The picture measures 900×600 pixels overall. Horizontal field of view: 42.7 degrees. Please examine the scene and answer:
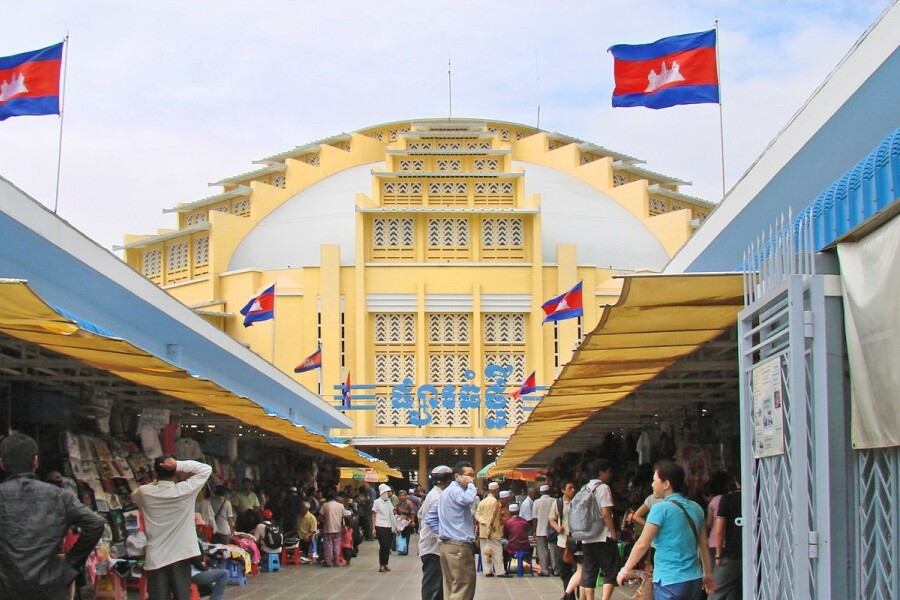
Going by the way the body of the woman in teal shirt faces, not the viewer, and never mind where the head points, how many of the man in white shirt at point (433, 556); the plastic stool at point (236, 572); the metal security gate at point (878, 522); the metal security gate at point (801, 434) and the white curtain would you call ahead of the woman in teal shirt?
2

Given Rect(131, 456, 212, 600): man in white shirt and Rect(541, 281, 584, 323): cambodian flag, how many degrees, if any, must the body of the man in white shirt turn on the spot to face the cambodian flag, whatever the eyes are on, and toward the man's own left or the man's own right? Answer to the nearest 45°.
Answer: approximately 45° to the man's own right

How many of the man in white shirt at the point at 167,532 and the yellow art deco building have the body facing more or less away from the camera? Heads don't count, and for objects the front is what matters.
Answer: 1

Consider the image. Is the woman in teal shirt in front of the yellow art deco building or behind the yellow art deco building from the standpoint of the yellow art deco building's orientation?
in front

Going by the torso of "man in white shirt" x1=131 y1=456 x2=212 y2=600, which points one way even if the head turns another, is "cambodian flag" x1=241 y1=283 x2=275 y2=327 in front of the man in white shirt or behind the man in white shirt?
in front

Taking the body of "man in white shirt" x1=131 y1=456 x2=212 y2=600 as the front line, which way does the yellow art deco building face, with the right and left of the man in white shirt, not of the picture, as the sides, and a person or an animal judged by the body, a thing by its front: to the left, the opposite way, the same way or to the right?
the opposite way

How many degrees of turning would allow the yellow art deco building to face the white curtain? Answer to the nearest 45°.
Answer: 0° — it already faces it

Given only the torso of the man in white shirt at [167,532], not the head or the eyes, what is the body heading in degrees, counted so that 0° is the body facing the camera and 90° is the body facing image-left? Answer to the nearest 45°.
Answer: approximately 180°

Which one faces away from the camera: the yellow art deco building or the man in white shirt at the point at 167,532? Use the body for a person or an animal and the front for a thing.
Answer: the man in white shirt

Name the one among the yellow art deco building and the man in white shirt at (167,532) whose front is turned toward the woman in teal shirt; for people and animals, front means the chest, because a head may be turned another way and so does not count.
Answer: the yellow art deco building

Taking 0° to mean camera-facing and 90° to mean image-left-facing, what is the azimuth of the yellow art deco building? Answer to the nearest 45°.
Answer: approximately 0°

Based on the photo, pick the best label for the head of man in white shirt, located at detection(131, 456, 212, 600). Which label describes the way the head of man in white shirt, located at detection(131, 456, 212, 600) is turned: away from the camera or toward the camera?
away from the camera
